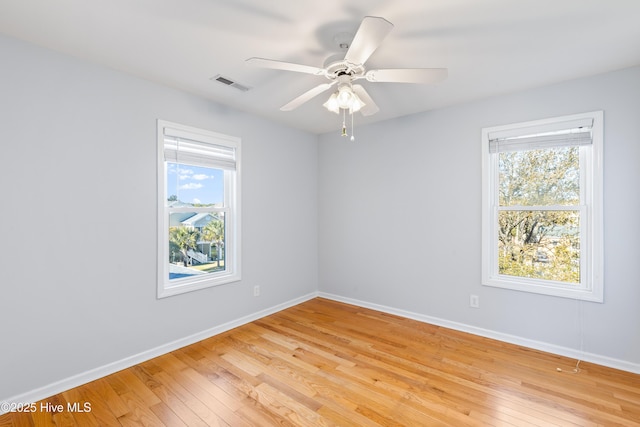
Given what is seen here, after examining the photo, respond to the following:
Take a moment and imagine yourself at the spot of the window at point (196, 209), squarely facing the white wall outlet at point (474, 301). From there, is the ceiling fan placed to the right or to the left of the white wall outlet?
right

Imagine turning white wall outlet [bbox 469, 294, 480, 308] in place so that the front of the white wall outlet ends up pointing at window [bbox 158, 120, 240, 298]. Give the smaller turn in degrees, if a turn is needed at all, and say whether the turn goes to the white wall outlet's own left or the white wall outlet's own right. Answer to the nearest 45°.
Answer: approximately 45° to the white wall outlet's own right

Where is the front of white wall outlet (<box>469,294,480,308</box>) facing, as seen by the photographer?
facing the viewer

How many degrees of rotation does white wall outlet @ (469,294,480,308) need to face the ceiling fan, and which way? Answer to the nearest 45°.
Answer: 0° — it already faces it
